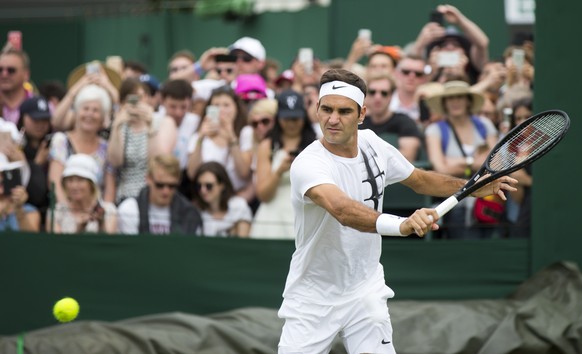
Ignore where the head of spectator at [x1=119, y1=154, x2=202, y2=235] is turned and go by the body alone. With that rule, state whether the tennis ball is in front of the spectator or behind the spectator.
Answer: in front

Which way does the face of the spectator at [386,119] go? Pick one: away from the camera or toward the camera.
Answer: toward the camera

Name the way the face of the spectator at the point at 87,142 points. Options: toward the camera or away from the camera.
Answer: toward the camera

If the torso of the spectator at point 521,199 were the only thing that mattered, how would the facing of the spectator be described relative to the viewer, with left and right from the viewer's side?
facing the viewer and to the left of the viewer

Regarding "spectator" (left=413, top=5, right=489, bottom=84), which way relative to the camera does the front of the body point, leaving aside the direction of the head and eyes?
toward the camera

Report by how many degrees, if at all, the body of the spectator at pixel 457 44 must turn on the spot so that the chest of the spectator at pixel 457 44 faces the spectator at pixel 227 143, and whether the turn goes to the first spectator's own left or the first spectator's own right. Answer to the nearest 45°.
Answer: approximately 45° to the first spectator's own right

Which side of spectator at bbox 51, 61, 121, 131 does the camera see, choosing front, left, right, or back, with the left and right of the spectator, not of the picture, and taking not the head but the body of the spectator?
front

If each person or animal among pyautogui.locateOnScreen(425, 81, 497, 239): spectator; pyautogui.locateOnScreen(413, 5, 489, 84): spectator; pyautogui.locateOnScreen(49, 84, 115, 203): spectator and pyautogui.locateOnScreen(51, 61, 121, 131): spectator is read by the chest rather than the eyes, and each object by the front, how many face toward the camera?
4

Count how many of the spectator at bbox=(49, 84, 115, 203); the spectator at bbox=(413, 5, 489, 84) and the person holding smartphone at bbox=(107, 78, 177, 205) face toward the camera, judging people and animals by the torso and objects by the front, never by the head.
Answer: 3

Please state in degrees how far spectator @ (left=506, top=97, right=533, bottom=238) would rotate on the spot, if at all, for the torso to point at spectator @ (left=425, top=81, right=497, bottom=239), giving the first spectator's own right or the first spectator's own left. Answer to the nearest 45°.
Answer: approximately 45° to the first spectator's own right

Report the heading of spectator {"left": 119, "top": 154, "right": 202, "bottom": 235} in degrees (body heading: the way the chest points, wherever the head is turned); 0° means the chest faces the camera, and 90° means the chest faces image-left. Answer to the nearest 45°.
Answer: approximately 0°

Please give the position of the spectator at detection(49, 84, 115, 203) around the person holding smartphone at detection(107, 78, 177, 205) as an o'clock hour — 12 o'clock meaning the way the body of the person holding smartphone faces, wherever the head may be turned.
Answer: The spectator is roughly at 4 o'clock from the person holding smartphone.
